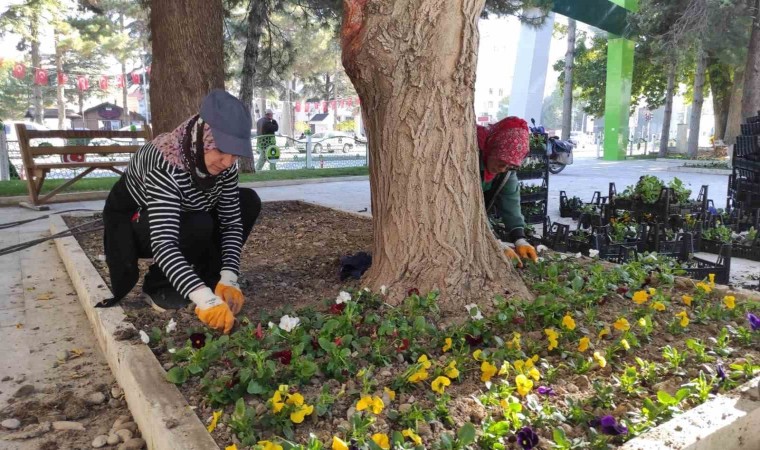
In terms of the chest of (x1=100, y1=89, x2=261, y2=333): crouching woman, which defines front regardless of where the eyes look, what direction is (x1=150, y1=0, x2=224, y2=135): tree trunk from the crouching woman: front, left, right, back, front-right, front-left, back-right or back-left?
back-left

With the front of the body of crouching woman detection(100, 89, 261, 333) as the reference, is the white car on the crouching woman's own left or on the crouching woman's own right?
on the crouching woman's own left

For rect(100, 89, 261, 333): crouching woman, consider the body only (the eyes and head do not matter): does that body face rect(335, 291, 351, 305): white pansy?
yes

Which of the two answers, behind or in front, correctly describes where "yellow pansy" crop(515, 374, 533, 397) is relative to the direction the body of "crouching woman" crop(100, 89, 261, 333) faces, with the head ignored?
in front

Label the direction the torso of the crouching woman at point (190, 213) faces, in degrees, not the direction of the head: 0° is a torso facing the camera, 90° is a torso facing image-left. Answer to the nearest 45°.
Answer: approximately 315°

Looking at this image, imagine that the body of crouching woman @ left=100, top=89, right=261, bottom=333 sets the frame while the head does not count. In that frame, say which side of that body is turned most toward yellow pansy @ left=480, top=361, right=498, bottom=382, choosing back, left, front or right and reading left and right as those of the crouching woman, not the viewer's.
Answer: front

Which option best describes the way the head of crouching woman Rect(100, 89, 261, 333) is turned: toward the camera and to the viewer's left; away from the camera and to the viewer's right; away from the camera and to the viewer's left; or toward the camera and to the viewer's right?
toward the camera and to the viewer's right

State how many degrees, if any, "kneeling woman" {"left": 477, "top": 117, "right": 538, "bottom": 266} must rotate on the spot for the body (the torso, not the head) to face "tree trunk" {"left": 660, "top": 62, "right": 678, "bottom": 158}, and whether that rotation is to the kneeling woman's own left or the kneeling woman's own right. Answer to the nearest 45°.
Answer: approximately 135° to the kneeling woman's own left

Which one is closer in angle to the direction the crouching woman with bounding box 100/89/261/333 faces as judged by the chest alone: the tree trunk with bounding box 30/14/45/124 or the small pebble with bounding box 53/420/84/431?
the small pebble

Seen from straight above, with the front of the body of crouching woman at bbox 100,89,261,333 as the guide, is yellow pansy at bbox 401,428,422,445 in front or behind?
in front

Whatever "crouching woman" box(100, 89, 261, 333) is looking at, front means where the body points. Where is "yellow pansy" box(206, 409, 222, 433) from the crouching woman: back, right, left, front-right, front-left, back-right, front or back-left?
front-right

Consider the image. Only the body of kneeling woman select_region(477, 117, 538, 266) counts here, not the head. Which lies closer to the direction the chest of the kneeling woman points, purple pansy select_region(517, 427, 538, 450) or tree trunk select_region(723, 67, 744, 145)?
the purple pansy

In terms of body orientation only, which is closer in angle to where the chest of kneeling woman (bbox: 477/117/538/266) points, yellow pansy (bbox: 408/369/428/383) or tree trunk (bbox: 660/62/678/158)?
the yellow pansy
